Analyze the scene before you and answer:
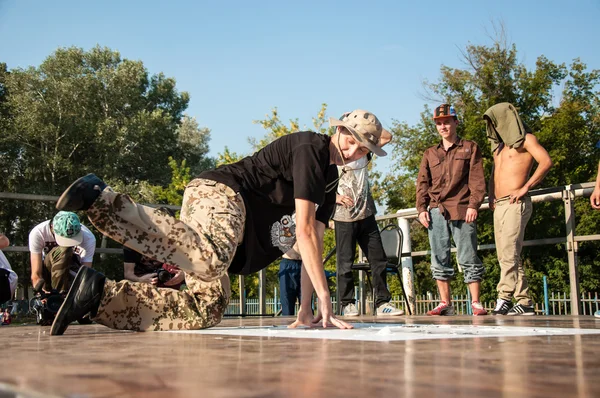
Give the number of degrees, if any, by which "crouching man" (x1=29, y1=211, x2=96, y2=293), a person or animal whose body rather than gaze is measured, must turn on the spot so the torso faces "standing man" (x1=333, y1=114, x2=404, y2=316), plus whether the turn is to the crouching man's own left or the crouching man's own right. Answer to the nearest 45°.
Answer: approximately 90° to the crouching man's own left

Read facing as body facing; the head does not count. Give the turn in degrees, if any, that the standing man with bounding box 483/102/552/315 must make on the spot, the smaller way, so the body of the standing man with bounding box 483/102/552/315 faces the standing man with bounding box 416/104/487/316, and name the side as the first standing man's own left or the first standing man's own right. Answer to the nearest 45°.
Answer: approximately 45° to the first standing man's own right

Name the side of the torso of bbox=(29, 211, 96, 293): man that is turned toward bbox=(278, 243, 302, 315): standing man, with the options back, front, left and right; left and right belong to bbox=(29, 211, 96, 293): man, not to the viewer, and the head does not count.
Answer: left

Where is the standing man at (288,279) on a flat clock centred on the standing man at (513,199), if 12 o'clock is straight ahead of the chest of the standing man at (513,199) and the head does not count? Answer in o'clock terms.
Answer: the standing man at (288,279) is roughly at 2 o'clock from the standing man at (513,199).

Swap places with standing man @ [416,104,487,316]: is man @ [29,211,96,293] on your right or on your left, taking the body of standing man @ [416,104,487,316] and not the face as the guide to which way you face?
on your right

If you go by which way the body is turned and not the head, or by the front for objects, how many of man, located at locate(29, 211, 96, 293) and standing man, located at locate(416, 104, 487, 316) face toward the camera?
2

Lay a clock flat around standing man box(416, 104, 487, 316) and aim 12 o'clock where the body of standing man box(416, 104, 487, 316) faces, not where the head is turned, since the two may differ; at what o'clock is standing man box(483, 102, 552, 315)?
standing man box(483, 102, 552, 315) is roughly at 10 o'clock from standing man box(416, 104, 487, 316).

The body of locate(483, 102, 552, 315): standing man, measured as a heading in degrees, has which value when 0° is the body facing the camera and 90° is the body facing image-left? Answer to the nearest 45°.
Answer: approximately 45°

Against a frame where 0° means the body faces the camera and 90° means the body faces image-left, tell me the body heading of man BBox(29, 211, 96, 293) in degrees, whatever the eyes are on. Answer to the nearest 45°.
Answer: approximately 0°

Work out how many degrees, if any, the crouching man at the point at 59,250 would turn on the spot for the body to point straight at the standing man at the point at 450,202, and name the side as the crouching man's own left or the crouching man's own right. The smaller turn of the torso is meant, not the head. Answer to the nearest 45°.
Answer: approximately 90° to the crouching man's own left
